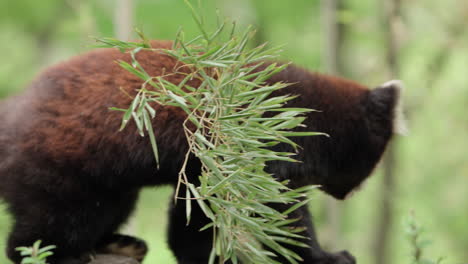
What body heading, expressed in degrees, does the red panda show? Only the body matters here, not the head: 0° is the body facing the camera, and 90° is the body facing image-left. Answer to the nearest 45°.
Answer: approximately 270°

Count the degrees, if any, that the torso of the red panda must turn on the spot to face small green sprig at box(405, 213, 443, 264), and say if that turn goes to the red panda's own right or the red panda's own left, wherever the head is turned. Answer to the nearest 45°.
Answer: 0° — it already faces it
